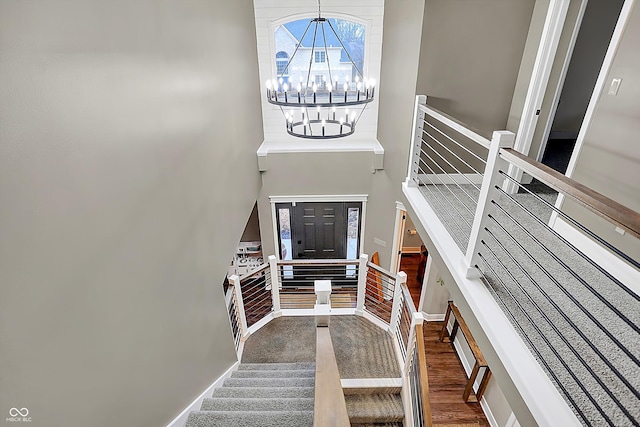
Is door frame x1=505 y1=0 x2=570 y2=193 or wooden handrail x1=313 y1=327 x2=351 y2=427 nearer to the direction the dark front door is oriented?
the wooden handrail

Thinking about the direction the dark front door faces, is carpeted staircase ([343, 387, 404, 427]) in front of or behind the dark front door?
in front

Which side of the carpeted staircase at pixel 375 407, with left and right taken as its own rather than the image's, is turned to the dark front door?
back

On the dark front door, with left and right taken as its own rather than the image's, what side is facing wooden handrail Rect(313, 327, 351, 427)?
front

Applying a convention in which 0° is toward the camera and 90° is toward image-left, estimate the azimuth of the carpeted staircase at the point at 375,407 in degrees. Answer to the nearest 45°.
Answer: approximately 0°

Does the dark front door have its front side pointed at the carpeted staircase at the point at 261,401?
yes

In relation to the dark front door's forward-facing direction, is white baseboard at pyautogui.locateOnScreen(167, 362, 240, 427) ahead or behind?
ahead

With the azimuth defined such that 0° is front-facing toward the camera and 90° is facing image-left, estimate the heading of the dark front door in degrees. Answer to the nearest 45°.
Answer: approximately 0°
